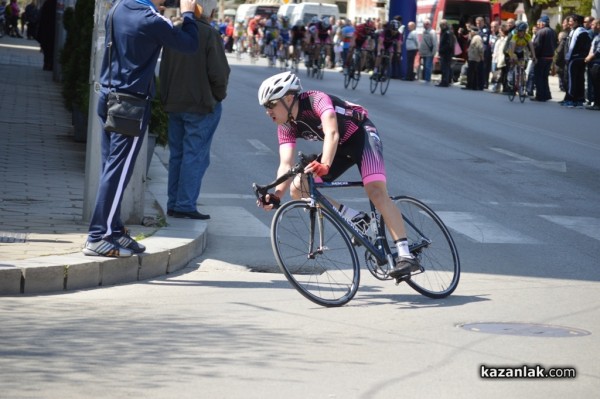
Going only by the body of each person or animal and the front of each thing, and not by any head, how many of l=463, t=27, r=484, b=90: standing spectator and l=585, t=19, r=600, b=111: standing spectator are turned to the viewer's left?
2

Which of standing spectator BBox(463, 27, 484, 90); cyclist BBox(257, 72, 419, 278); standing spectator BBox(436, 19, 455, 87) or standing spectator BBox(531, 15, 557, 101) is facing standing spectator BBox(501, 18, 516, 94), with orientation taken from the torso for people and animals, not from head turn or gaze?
standing spectator BBox(531, 15, 557, 101)

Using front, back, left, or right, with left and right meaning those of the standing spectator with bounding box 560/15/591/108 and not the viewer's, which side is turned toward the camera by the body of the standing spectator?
left

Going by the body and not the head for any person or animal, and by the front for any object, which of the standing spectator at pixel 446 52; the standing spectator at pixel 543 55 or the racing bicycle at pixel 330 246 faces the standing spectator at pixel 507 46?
the standing spectator at pixel 543 55

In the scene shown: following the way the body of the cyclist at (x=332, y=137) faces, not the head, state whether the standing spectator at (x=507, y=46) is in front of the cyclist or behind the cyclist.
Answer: behind

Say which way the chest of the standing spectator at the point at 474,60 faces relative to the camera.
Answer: to the viewer's left

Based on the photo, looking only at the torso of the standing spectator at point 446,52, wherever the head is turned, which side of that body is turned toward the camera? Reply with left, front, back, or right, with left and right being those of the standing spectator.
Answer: left

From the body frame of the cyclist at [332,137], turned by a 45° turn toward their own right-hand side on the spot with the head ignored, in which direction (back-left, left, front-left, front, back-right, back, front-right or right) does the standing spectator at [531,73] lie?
right

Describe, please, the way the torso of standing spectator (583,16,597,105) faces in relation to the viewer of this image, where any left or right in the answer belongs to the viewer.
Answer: facing to the left of the viewer
